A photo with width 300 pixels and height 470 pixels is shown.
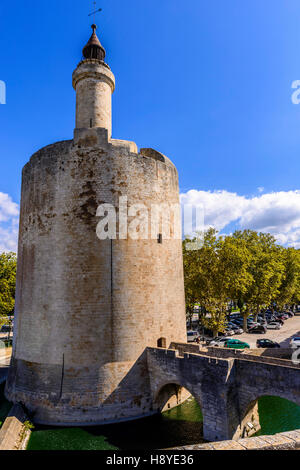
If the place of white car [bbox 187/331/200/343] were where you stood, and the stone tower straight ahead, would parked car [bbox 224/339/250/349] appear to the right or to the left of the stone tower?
left

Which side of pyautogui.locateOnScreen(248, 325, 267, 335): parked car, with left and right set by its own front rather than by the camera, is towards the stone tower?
left

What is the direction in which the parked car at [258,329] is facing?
to the viewer's left
